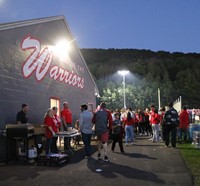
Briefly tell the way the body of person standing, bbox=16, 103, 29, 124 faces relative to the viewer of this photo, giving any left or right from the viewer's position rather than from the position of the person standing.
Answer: facing the viewer and to the right of the viewer

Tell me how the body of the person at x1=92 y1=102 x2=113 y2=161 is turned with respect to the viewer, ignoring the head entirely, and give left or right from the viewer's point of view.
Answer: facing away from the viewer

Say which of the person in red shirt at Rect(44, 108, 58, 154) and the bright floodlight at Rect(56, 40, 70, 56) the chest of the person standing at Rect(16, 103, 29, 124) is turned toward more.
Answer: the person in red shirt

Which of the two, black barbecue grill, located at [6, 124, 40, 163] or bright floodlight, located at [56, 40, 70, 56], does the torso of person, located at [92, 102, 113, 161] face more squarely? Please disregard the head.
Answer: the bright floodlight

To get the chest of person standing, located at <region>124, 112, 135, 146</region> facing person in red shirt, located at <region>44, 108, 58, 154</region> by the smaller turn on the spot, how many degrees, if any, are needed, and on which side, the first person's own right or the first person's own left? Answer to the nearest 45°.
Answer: approximately 135° to the first person's own left

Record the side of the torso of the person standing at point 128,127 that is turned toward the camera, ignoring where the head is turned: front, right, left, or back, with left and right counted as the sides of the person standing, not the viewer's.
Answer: back

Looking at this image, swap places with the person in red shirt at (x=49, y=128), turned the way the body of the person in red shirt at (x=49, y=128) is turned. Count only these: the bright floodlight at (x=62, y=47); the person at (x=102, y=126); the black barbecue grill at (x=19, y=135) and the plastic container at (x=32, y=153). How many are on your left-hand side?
1

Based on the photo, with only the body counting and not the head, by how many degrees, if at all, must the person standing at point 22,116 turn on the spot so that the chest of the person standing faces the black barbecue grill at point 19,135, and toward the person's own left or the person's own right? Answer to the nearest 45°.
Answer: approximately 45° to the person's own right

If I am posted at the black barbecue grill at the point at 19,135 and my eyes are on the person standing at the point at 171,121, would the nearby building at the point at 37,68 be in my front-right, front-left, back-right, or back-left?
front-left

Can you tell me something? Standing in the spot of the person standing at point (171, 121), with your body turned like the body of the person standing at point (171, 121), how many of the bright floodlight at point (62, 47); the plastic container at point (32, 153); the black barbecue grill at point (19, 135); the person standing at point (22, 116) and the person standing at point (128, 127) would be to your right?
0

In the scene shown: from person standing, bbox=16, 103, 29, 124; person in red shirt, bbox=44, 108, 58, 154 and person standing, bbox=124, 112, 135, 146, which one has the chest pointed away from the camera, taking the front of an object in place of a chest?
person standing, bbox=124, 112, 135, 146
